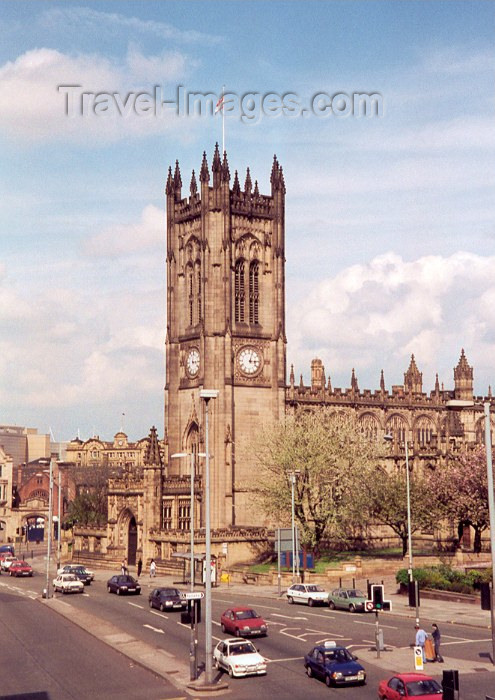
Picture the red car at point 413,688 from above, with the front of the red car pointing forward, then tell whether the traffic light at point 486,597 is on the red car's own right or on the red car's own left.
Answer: on the red car's own left

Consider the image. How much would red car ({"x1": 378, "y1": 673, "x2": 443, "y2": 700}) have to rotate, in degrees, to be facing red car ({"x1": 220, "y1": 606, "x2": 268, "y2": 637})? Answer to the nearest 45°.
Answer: approximately 180°

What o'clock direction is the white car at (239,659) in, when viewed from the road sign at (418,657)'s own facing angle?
The white car is roughly at 3 o'clock from the road sign.

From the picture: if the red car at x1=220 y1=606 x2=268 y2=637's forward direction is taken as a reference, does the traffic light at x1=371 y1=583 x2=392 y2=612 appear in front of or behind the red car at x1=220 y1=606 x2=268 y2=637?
in front

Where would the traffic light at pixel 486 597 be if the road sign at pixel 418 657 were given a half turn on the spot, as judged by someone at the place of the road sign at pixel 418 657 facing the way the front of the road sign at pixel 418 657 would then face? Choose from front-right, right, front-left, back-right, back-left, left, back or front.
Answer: front-right

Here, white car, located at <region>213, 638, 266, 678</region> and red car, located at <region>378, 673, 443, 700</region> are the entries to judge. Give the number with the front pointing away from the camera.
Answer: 0

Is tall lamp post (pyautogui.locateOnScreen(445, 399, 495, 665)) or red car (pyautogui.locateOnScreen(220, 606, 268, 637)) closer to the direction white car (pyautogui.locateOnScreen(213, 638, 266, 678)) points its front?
the tall lamp post

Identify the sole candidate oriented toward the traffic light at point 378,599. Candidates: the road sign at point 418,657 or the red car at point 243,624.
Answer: the red car

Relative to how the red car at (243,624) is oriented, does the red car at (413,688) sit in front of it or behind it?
in front

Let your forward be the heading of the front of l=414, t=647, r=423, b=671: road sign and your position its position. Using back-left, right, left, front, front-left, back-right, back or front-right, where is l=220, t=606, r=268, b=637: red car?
back-right

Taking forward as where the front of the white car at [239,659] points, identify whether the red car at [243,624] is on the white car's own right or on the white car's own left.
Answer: on the white car's own left

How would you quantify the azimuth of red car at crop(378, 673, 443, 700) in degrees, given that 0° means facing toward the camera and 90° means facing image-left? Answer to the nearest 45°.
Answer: approximately 315°
